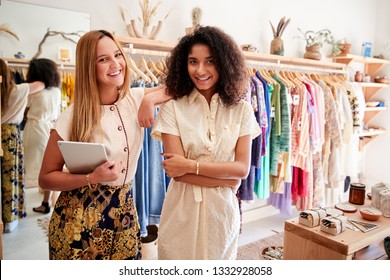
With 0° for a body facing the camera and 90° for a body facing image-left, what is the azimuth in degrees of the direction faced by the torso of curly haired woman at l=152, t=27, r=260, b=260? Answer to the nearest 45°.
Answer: approximately 0°

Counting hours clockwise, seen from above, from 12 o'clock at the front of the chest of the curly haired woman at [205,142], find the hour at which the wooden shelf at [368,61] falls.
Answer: The wooden shelf is roughly at 7 o'clock from the curly haired woman.

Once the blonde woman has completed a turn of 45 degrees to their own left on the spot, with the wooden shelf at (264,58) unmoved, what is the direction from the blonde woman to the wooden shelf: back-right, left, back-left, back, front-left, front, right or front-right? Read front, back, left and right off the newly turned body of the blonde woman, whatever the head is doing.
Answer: front-left

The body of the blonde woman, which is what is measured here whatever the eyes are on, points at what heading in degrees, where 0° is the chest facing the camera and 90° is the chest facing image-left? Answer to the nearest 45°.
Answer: approximately 315°

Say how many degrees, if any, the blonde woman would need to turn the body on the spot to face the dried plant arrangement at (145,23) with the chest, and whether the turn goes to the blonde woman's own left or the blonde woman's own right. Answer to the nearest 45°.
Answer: approximately 135° to the blonde woman's own left

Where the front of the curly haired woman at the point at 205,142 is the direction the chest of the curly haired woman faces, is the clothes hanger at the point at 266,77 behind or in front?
behind

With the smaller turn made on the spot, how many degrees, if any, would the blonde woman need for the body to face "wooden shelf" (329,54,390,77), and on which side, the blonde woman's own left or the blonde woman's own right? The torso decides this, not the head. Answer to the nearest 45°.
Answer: approximately 90° to the blonde woman's own left

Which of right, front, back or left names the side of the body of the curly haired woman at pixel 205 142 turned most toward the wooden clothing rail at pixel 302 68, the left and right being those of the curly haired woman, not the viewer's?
back

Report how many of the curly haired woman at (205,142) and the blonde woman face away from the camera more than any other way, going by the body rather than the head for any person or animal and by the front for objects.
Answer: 0

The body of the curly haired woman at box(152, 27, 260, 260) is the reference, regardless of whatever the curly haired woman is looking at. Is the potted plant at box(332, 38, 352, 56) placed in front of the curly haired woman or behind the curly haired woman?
behind

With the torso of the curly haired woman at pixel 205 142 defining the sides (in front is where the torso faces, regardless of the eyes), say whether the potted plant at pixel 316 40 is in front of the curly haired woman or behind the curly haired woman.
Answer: behind

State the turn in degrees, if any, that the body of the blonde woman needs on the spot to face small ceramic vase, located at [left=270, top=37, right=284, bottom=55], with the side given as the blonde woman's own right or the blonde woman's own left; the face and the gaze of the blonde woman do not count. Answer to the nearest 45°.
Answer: approximately 90° to the blonde woman's own left
